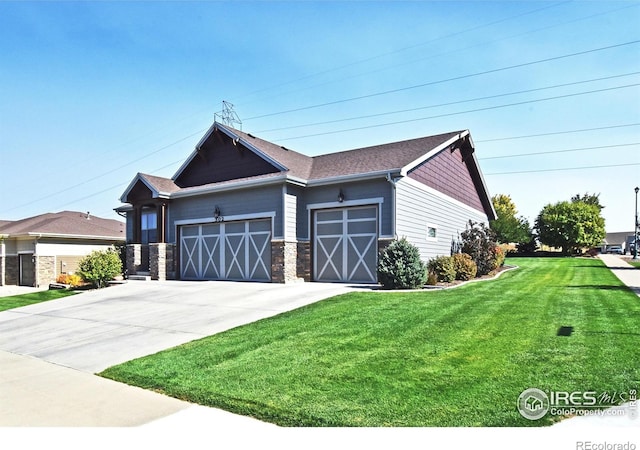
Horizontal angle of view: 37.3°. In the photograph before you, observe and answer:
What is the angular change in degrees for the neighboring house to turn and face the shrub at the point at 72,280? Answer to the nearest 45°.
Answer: approximately 45° to its left

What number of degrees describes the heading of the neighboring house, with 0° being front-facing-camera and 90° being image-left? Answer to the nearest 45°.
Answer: approximately 45°

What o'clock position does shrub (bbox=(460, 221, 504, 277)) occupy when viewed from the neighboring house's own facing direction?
The shrub is roughly at 9 o'clock from the neighboring house.

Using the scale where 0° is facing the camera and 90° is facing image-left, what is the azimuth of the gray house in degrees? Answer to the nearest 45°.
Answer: approximately 45°

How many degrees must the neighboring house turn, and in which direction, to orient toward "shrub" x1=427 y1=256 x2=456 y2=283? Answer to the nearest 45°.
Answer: approximately 90° to its left

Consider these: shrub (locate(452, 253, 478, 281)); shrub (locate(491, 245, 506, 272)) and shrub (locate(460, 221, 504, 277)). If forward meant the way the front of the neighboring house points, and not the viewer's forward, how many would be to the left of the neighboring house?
3

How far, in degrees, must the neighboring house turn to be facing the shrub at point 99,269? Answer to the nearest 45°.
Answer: approximately 45° to its left

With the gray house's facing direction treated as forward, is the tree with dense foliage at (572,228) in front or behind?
behind

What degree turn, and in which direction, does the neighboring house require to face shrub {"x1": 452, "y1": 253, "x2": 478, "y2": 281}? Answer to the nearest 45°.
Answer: approximately 90° to its left
